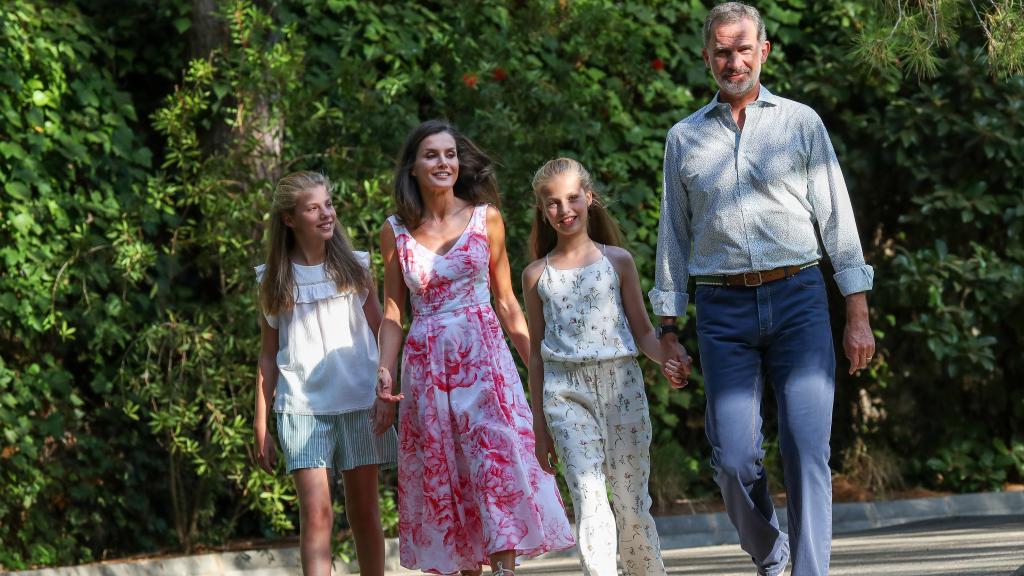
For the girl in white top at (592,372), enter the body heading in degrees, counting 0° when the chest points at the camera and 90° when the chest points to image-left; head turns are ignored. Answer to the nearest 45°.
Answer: approximately 0°

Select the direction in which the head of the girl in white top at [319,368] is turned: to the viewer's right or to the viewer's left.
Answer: to the viewer's right

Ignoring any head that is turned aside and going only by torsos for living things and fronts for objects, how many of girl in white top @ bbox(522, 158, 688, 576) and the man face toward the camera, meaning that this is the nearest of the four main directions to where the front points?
2

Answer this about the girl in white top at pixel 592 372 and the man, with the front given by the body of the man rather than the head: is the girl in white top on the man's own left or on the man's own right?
on the man's own right

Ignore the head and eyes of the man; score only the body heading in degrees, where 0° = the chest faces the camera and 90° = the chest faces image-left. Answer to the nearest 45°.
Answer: approximately 0°

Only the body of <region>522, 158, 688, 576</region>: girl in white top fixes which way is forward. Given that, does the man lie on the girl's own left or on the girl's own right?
on the girl's own left

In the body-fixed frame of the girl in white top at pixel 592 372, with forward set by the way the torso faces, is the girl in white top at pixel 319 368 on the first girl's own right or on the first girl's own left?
on the first girl's own right
